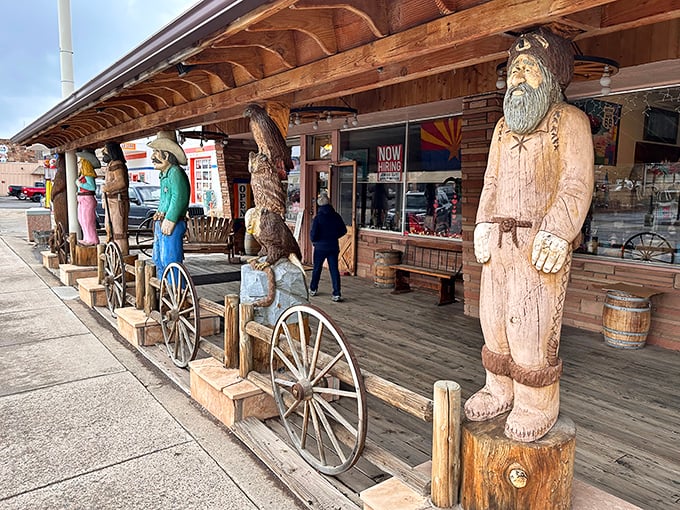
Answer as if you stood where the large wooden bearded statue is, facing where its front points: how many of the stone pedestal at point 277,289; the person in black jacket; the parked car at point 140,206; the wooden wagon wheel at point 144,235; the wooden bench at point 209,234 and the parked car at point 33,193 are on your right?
6

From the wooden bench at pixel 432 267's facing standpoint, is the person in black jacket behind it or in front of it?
in front

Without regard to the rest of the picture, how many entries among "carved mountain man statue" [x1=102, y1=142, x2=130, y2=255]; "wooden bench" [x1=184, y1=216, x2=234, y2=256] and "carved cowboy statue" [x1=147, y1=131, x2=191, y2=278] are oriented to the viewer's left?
2

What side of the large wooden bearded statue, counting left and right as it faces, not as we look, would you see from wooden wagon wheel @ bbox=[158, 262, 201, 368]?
right

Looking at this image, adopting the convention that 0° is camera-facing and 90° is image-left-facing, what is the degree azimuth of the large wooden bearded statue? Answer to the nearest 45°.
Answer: approximately 45°

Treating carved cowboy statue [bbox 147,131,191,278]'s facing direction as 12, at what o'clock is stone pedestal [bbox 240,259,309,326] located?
The stone pedestal is roughly at 8 o'clock from the carved cowboy statue.

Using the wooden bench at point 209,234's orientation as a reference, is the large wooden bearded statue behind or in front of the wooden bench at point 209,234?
in front

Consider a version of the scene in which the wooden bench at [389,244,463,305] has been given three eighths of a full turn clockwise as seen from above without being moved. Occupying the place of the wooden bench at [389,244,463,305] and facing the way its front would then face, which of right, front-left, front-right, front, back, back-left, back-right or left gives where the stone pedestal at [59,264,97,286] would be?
left

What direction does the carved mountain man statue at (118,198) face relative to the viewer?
to the viewer's left

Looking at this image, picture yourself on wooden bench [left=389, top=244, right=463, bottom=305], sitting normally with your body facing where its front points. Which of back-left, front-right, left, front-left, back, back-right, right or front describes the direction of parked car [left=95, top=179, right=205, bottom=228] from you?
right

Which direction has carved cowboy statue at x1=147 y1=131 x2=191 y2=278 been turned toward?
to the viewer's left
